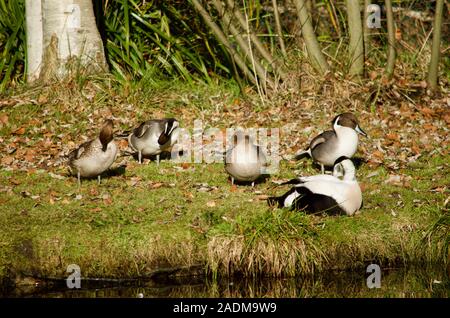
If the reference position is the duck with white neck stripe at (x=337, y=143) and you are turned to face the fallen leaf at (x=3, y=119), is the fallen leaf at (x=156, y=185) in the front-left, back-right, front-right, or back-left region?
front-left

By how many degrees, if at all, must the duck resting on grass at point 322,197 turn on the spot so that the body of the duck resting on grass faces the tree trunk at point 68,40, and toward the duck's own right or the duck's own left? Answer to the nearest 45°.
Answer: approximately 135° to the duck's own left

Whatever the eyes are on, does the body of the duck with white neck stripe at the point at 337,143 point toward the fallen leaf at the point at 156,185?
no

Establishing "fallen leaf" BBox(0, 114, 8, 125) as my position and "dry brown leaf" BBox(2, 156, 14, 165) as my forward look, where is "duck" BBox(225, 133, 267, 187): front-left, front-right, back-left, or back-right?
front-left

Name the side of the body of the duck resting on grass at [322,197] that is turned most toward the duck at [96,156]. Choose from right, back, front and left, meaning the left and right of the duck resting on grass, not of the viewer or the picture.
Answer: back

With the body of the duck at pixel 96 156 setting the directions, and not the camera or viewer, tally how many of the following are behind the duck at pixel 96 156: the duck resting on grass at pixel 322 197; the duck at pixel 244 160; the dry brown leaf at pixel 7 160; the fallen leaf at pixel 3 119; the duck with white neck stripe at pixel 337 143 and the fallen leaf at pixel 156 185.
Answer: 2

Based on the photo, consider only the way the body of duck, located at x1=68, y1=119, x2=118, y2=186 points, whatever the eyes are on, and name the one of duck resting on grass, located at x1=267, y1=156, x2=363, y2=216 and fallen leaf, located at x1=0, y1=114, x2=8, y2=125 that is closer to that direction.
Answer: the duck resting on grass

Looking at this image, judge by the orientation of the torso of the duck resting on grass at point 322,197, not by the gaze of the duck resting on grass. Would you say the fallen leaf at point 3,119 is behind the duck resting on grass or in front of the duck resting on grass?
behind

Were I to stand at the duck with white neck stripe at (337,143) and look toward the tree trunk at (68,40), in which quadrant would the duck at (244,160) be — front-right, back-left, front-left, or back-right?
front-left

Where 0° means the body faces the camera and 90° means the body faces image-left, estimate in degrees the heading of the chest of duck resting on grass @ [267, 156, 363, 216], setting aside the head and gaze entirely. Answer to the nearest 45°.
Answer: approximately 270°

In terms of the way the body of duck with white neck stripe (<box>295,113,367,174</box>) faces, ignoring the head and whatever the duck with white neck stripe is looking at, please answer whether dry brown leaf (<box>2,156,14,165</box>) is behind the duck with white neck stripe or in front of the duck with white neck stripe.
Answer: behind

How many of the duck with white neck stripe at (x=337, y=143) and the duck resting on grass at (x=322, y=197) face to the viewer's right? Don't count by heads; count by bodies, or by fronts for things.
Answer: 2

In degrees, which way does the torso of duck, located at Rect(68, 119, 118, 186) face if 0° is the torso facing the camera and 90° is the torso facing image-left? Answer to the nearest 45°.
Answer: approximately 315°

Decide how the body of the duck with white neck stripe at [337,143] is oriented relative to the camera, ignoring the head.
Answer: to the viewer's right
